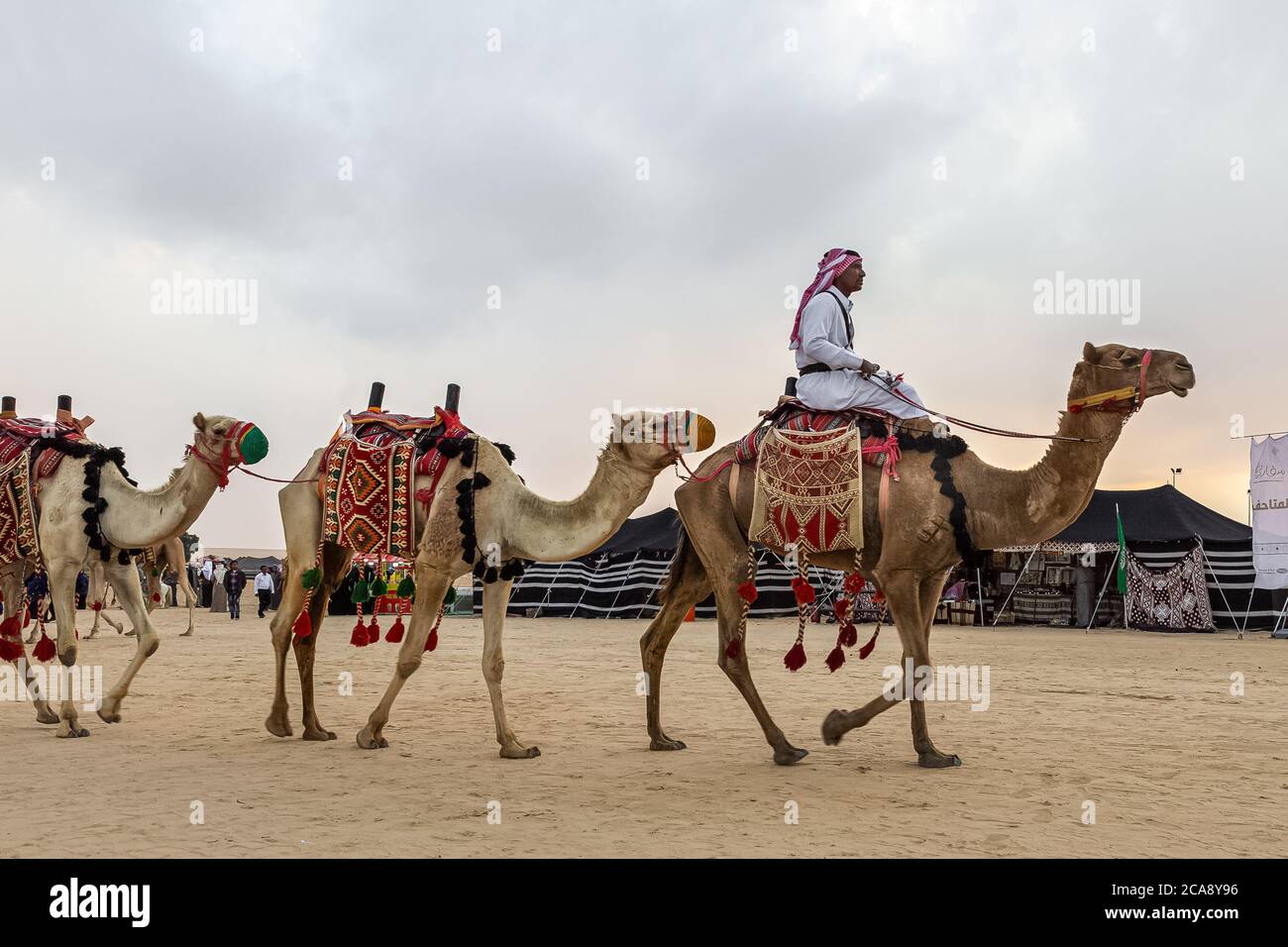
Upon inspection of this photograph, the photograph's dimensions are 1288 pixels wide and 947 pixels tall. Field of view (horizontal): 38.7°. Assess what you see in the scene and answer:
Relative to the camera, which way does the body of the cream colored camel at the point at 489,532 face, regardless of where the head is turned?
to the viewer's right

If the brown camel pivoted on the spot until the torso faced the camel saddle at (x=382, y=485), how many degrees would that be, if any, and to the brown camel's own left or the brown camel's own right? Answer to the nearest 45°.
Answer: approximately 180°

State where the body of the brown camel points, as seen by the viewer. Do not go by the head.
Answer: to the viewer's right

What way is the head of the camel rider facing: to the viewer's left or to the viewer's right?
to the viewer's right

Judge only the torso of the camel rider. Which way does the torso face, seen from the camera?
to the viewer's right

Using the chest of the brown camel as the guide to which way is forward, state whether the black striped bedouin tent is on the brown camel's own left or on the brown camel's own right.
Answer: on the brown camel's own left

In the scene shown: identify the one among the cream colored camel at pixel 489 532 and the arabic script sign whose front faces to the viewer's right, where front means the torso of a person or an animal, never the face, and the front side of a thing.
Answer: the cream colored camel

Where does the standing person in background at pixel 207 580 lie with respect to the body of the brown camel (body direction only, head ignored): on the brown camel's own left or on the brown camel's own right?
on the brown camel's own left

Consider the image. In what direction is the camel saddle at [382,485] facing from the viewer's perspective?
to the viewer's right

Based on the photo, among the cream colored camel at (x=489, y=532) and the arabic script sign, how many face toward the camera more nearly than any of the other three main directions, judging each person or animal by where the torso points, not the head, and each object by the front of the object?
1
